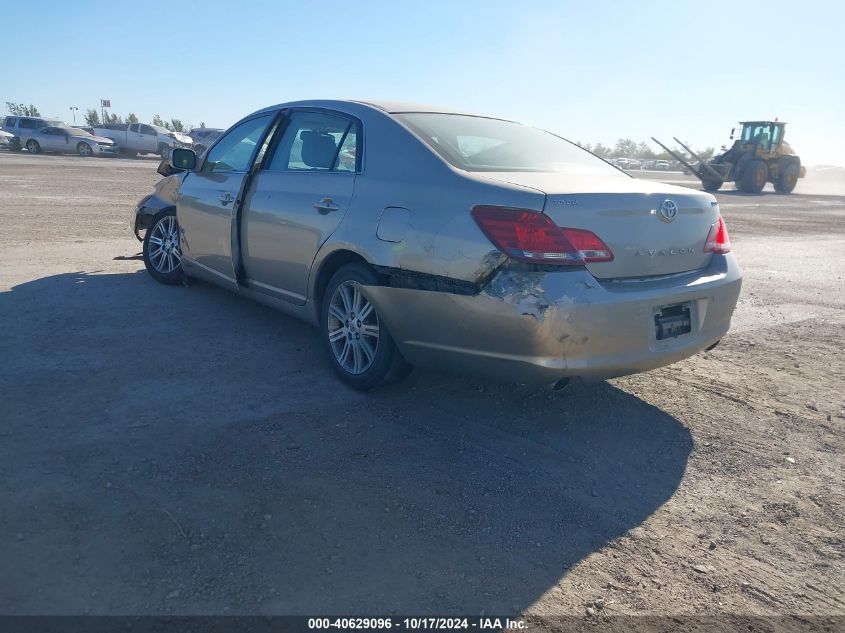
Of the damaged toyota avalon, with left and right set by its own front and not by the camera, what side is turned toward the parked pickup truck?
front

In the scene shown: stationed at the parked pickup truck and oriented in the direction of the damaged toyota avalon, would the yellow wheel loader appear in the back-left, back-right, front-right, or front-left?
front-left

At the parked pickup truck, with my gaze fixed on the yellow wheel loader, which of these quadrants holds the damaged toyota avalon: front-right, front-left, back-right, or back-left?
front-right

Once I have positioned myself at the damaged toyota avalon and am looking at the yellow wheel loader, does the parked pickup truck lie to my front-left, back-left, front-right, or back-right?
front-left

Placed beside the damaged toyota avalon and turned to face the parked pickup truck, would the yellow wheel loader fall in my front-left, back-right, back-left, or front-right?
front-right

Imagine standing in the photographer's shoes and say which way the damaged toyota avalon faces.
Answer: facing away from the viewer and to the left of the viewer

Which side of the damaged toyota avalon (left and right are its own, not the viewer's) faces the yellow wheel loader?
right
